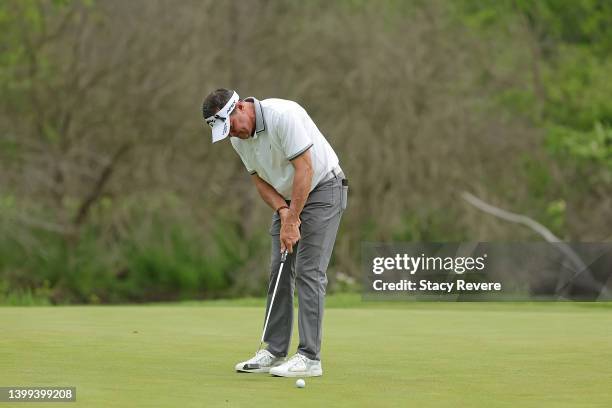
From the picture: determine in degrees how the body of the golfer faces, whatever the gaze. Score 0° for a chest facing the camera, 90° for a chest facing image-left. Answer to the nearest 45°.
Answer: approximately 45°
